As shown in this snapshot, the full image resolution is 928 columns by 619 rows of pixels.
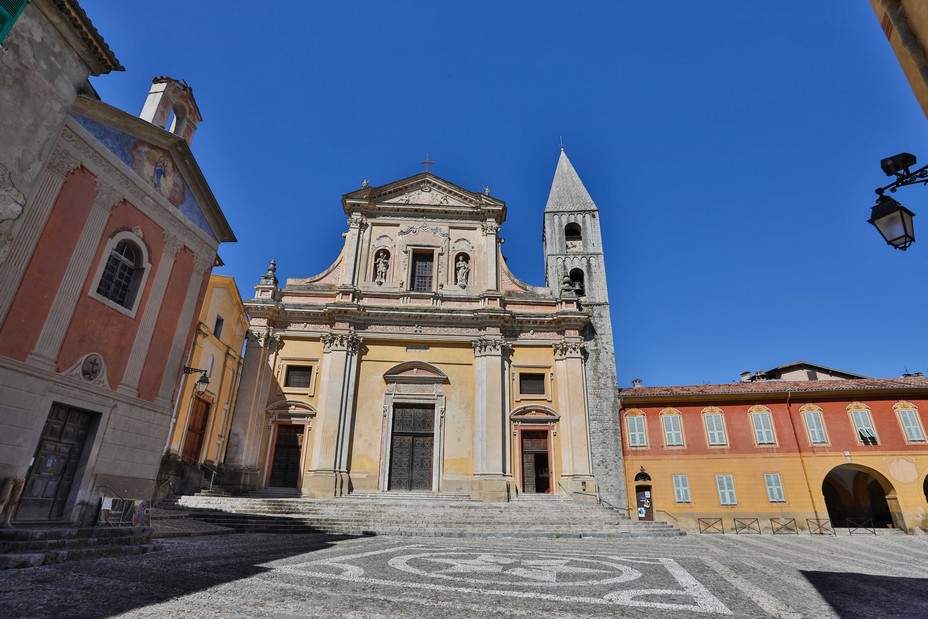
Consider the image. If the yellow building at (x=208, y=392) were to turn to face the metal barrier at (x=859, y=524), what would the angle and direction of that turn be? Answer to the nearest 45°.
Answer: approximately 45° to its left

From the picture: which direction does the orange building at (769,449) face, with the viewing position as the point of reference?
facing the viewer

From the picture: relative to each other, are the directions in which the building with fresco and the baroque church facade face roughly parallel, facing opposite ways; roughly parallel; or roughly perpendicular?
roughly perpendicular

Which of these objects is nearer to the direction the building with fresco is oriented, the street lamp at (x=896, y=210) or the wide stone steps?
the street lamp

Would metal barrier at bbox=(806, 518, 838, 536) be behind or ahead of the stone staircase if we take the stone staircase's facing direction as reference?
ahead

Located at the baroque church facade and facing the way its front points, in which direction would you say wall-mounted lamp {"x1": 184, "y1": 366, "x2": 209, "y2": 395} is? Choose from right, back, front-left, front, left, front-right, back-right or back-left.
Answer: right

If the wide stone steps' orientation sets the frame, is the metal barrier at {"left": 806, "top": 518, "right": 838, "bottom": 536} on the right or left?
on its left

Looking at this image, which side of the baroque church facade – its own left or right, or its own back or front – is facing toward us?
front

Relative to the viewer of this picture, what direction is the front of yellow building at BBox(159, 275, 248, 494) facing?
facing the viewer and to the right of the viewer

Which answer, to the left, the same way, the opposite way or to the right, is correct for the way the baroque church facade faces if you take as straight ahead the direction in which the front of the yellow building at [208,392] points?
to the right

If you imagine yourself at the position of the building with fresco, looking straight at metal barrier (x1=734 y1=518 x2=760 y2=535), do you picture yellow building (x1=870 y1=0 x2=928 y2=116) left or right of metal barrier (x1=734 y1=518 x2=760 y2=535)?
right

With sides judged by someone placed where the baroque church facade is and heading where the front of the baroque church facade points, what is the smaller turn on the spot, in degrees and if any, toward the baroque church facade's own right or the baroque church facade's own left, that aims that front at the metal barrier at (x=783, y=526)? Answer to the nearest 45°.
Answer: approximately 90° to the baroque church facade's own left

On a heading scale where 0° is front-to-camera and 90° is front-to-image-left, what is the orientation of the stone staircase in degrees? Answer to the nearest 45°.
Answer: approximately 315°

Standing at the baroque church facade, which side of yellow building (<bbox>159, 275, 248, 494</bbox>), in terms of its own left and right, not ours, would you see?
front

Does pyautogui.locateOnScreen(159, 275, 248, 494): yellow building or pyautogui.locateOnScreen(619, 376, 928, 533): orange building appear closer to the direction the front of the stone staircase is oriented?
the orange building
